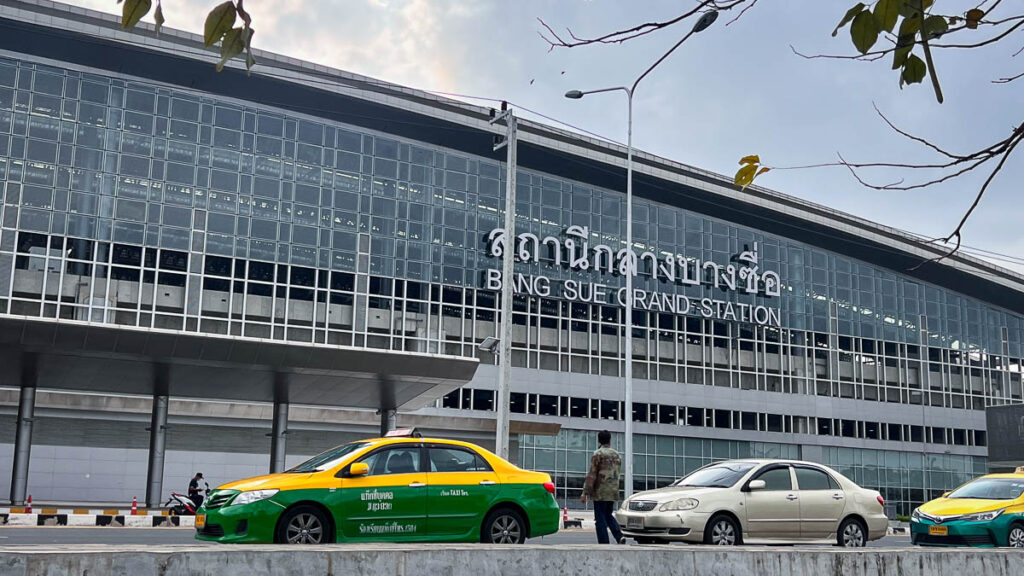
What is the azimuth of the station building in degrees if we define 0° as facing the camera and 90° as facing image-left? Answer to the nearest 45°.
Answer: approximately 315°

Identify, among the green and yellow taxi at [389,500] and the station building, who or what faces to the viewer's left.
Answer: the green and yellow taxi

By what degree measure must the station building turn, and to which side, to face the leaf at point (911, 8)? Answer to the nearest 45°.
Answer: approximately 45° to its right

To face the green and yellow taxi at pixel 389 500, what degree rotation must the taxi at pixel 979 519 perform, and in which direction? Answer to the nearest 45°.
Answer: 0° — it already faces it

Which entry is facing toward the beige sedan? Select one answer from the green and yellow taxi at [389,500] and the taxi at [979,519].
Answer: the taxi

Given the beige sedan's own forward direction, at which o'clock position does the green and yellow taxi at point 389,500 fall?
The green and yellow taxi is roughly at 12 o'clock from the beige sedan.

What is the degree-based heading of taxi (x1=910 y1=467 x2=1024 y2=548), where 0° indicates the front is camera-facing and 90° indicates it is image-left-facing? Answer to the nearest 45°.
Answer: approximately 45°

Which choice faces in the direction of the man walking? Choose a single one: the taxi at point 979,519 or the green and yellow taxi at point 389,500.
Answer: the taxi

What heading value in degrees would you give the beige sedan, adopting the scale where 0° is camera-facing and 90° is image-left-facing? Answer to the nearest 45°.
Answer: approximately 45°

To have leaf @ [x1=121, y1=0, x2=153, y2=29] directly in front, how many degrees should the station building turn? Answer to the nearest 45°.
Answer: approximately 45° to its right

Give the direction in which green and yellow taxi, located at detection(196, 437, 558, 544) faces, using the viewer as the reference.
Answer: facing to the left of the viewer

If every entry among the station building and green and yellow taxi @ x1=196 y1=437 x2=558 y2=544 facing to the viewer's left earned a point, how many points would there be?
1
